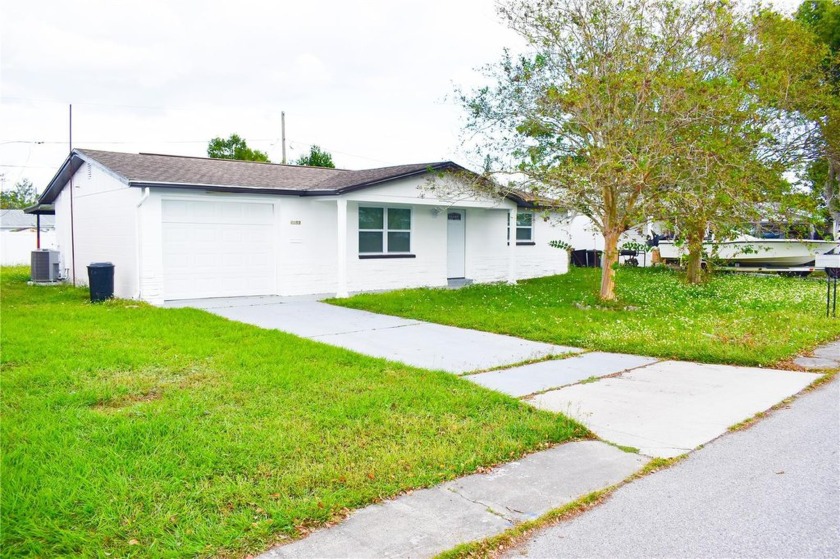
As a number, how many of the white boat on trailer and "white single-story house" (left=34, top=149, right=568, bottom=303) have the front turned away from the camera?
0

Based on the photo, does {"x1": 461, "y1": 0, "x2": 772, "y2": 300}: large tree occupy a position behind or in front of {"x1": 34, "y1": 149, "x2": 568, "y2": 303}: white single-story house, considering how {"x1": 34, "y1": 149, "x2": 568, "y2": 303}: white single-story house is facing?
in front

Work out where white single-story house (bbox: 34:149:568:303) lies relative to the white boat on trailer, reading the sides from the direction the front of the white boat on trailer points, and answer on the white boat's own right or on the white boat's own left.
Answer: on the white boat's own right

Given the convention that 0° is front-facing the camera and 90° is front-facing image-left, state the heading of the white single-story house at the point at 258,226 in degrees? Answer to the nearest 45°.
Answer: approximately 315°

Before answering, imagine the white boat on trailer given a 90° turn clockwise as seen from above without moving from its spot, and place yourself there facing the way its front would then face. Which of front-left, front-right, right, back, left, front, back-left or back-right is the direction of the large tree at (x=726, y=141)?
front

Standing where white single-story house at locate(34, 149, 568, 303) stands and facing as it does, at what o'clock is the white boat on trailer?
The white boat on trailer is roughly at 10 o'clock from the white single-story house.

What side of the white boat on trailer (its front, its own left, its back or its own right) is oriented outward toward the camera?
right

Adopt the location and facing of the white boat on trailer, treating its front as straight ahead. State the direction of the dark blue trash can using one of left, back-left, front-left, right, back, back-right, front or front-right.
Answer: back-right
